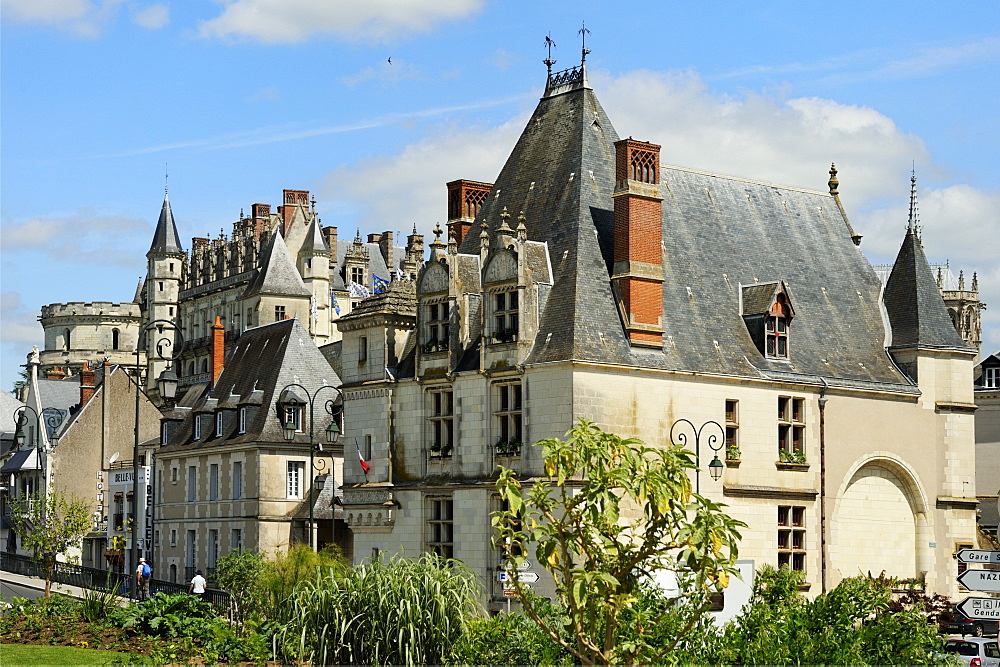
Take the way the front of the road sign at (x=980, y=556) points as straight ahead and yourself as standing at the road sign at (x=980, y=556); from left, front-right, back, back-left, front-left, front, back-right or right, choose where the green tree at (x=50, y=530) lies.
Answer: back-right

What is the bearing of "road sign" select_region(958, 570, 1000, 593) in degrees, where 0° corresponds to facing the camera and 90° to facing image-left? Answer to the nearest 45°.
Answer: approximately 0°

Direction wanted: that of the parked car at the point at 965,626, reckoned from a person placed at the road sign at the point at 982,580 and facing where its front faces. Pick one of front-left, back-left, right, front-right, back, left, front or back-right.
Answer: back

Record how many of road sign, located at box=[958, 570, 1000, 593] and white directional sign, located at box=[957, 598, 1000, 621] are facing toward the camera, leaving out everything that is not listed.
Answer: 2
